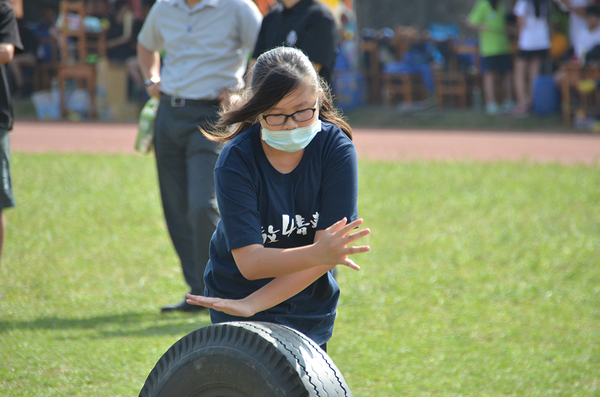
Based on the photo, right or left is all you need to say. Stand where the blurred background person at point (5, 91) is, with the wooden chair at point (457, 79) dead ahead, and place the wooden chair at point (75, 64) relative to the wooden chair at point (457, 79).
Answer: left

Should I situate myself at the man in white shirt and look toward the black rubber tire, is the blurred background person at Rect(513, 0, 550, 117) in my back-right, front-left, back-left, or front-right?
back-left

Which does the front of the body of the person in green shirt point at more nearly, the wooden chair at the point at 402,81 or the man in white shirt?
the man in white shirt

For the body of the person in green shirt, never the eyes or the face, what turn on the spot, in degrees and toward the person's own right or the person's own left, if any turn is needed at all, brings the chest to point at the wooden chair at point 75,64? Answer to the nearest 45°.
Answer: approximately 90° to the person's own right

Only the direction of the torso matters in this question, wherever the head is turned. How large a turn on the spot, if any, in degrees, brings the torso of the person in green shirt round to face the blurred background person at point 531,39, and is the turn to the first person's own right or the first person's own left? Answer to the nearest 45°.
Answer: approximately 45° to the first person's own left

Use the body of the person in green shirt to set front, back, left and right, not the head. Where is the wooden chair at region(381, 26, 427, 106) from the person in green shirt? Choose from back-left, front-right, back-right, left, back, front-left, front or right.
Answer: back-right

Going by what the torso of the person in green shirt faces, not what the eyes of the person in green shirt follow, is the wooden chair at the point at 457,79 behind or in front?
behind

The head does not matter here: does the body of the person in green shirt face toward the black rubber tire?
yes

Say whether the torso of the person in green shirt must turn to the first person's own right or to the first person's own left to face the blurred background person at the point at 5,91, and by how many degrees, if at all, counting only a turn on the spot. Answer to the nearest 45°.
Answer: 0° — they already face them

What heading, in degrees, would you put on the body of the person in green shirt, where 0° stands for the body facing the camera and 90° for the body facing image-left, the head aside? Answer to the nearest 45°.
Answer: approximately 0°
